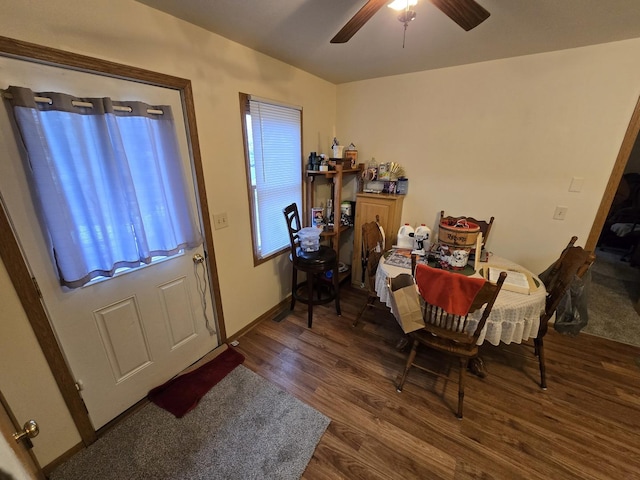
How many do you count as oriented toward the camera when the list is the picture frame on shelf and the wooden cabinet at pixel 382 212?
2

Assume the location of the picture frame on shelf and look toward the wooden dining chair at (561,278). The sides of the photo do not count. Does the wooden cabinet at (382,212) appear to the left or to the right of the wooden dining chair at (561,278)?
left

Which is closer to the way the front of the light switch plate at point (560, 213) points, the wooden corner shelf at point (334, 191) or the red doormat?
the red doormat

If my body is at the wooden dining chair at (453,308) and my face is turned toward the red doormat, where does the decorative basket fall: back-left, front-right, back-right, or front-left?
back-right

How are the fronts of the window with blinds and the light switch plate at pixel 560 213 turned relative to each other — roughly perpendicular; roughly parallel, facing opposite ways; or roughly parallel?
roughly perpendicular

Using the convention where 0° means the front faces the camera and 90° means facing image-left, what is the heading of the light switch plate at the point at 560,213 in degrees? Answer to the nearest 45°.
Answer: approximately 0°

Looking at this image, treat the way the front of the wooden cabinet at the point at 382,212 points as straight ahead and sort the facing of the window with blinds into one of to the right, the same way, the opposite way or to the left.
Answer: to the left

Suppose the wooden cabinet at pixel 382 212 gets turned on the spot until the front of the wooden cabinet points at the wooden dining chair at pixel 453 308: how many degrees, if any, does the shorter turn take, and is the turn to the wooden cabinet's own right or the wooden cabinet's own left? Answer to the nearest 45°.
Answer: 0° — it already faces it

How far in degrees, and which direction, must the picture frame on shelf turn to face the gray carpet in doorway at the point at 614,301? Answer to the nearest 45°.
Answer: approximately 90° to its left
